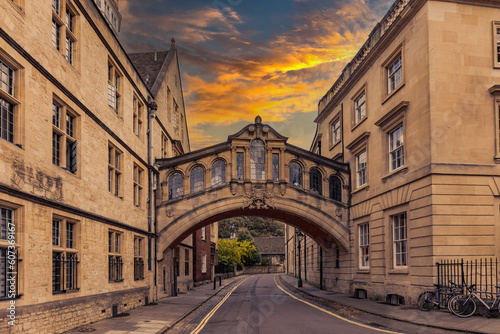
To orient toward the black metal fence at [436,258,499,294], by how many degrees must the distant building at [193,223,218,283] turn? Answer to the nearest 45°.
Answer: approximately 45° to its right

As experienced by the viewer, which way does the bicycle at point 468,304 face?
facing to the left of the viewer

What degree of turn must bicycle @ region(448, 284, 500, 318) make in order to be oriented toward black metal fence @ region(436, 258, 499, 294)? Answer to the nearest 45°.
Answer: approximately 90° to its right

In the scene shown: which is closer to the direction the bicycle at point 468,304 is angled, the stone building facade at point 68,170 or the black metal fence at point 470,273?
the stone building facade

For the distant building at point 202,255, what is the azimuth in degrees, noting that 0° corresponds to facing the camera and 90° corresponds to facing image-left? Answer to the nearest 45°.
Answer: approximately 315°

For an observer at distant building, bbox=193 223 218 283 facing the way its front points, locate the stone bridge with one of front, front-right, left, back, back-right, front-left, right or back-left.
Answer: front-right

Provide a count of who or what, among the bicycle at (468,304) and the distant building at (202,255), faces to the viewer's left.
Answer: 1
